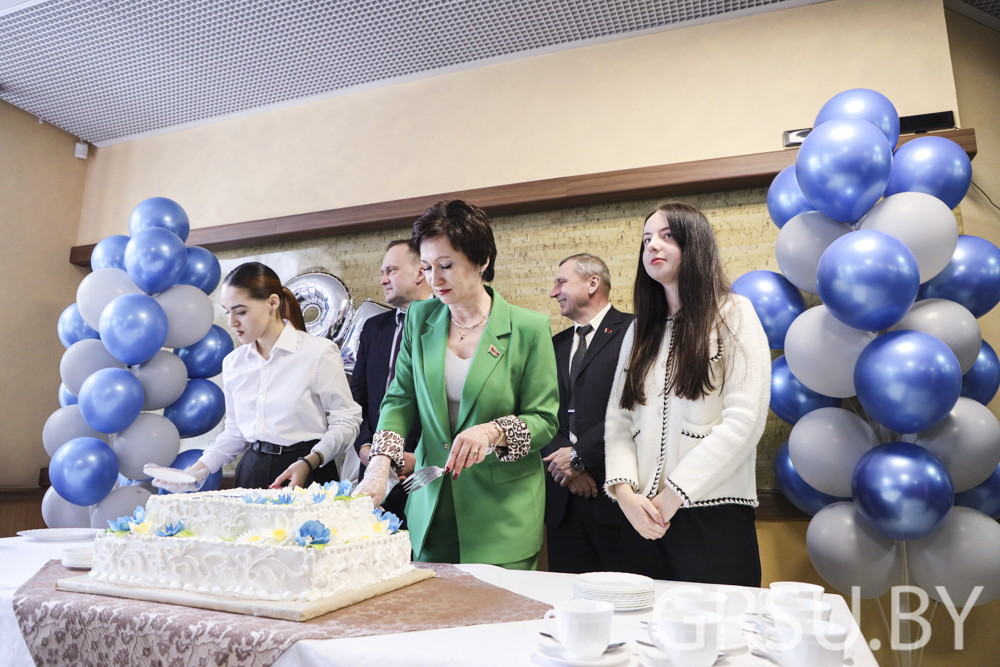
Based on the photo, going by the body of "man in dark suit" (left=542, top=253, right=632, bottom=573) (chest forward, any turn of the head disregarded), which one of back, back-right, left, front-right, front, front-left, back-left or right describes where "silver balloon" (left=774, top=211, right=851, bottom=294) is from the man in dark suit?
back-left

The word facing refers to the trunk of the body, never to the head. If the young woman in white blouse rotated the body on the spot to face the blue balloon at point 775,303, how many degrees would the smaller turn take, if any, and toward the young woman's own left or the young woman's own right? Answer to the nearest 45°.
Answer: approximately 135° to the young woman's own left

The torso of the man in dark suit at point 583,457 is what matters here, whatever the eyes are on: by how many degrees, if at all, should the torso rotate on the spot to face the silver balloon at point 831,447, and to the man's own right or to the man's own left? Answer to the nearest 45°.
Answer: approximately 135° to the man's own left

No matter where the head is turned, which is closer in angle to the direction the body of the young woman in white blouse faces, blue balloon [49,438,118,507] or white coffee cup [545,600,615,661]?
the white coffee cup

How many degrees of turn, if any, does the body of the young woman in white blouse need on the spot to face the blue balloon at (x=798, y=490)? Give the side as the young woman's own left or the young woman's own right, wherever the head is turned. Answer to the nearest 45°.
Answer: approximately 135° to the young woman's own left

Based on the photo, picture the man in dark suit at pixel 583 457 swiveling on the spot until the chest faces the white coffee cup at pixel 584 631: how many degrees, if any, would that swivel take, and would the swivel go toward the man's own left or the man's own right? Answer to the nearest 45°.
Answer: approximately 45° to the man's own left

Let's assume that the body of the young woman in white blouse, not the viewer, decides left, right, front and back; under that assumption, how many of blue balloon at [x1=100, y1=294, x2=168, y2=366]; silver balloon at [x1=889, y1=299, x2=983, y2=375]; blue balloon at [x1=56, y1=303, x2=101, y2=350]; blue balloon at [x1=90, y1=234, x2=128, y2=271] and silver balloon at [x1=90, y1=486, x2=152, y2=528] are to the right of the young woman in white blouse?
4

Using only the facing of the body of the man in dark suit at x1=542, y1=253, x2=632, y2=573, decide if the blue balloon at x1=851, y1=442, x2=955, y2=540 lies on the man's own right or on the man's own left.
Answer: on the man's own left

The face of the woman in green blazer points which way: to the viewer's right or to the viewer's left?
to the viewer's left

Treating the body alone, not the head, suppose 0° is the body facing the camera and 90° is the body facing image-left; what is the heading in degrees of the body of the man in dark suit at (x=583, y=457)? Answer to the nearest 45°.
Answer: approximately 45°
